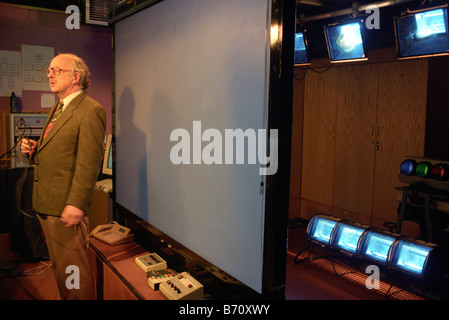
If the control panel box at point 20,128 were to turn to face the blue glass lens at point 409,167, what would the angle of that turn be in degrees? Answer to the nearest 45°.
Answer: approximately 45° to its left

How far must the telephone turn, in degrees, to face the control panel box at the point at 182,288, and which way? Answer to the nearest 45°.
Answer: approximately 45° to its left

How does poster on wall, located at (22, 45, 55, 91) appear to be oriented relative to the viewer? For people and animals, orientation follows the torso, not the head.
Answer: toward the camera

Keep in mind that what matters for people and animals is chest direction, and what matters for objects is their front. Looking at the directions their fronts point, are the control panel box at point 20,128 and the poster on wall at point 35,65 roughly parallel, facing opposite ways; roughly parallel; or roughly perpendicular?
roughly parallel

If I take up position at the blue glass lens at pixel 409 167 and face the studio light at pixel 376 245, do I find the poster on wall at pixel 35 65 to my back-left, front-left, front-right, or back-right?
front-right

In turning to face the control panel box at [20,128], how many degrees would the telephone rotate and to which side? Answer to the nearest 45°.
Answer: approximately 90° to its right

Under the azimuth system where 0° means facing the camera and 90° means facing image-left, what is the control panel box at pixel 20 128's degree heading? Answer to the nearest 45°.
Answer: approximately 0°

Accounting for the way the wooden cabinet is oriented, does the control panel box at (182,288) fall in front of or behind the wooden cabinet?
in front

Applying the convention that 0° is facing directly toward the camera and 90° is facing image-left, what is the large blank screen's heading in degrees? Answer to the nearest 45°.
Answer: approximately 45°

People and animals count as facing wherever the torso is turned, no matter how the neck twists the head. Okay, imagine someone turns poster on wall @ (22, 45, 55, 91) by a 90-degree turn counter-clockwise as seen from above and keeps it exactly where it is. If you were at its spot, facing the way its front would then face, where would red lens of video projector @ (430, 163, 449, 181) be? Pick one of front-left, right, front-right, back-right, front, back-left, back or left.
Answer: front-right

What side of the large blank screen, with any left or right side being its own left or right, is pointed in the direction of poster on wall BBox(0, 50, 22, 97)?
right

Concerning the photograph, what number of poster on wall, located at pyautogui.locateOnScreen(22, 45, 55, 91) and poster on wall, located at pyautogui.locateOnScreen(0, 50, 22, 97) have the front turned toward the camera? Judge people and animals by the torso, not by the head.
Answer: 2

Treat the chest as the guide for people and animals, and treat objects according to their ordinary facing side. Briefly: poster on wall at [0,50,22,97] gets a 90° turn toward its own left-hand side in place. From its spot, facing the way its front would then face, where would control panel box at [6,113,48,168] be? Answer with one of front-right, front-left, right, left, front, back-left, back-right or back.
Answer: right

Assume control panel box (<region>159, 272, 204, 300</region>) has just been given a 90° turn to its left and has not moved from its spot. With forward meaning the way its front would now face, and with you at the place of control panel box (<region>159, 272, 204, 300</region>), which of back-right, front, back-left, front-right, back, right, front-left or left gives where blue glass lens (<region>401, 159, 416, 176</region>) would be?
left

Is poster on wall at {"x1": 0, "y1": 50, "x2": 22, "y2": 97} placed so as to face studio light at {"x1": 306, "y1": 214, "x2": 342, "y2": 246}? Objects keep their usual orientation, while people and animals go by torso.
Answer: no

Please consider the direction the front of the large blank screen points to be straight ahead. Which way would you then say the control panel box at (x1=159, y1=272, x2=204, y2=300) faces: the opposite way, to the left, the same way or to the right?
the same way

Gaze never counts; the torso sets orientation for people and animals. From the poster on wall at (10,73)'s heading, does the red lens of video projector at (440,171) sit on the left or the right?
on its left

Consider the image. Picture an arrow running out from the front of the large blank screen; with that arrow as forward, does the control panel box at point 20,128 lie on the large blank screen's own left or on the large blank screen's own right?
on the large blank screen's own right

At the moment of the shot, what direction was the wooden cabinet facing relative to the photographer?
facing the viewer and to the left of the viewer
